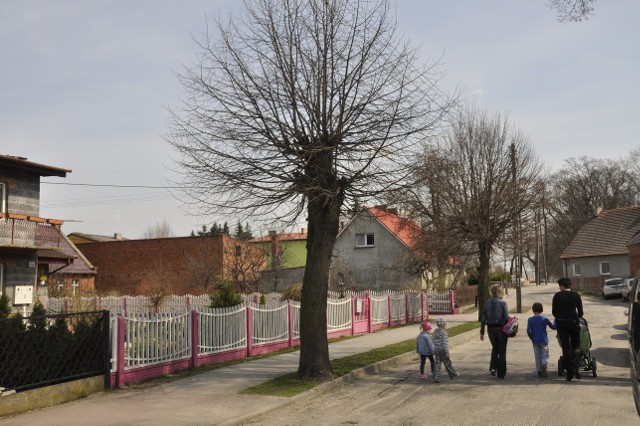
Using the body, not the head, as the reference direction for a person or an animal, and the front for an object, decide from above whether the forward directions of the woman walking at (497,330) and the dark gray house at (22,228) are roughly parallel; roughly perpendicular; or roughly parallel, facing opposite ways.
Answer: roughly perpendicular

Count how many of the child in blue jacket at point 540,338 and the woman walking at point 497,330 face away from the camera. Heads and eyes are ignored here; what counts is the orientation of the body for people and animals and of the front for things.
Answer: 2

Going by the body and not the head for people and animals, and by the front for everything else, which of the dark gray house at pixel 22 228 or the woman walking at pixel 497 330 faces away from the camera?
the woman walking

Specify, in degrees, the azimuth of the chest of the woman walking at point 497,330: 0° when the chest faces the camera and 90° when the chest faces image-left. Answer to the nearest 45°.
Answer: approximately 180°

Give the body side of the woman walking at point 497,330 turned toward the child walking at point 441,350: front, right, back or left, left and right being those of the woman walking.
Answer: left

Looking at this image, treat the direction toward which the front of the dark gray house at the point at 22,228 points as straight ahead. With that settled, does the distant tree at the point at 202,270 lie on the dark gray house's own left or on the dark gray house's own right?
on the dark gray house's own left

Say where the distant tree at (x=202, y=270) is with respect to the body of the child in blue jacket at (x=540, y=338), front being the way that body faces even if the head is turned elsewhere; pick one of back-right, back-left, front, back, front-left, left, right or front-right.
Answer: front-left

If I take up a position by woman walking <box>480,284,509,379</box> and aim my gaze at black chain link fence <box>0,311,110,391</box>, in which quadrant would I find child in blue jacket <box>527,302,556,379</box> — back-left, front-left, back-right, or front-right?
back-left

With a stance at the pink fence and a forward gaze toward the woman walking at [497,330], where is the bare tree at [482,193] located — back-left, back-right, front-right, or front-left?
front-left

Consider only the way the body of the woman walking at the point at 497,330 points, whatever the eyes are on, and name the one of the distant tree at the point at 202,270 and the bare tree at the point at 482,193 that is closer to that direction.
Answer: the bare tree

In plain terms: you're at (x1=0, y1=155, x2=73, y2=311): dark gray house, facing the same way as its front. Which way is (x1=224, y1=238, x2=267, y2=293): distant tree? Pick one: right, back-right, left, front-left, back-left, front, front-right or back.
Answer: left

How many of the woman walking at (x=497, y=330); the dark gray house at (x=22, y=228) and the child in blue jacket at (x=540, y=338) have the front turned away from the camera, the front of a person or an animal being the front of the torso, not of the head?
2

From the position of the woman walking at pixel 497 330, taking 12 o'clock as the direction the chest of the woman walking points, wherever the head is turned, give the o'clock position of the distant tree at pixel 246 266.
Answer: The distant tree is roughly at 11 o'clock from the woman walking.

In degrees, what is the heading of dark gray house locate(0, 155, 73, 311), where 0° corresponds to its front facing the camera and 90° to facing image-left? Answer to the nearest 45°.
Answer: approximately 315°

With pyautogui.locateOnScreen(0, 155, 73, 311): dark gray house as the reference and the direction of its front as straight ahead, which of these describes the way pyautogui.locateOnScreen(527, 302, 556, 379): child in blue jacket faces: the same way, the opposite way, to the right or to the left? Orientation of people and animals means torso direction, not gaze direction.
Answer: to the left

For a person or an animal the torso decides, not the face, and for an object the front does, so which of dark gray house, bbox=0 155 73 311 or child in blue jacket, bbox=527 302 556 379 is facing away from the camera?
the child in blue jacket

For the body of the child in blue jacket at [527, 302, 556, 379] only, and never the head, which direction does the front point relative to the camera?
away from the camera

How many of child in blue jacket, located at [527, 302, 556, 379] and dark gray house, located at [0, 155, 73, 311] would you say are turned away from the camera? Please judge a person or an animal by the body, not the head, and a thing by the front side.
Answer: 1

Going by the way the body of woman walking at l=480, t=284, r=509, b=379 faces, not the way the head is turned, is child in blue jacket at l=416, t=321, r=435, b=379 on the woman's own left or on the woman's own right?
on the woman's own left

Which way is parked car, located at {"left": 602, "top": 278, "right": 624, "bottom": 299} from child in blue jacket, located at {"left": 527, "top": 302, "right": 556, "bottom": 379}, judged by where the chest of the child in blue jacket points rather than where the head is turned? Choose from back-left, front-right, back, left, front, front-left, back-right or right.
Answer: front
